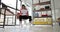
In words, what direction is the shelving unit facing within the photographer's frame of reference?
facing the viewer
